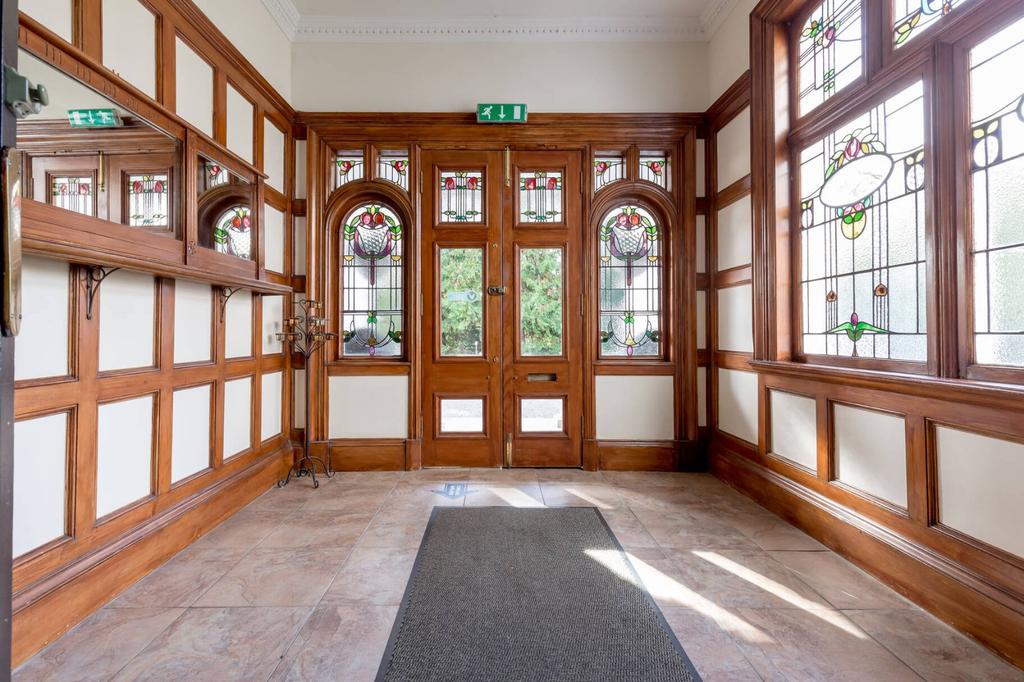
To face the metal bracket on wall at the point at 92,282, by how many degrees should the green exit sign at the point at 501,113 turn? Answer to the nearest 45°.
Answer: approximately 45° to its right

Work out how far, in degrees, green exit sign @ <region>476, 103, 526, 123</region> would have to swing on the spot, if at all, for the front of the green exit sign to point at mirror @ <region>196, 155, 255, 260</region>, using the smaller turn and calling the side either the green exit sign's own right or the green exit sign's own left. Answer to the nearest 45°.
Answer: approximately 45° to the green exit sign's own right

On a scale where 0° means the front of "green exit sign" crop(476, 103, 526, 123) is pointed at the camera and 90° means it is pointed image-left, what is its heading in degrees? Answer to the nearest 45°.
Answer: approximately 0°

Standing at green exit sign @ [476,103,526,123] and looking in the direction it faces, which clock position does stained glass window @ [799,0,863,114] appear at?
The stained glass window is roughly at 10 o'clock from the green exit sign.
